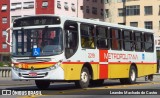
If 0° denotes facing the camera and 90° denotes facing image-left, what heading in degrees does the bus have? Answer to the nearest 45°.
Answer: approximately 45°
